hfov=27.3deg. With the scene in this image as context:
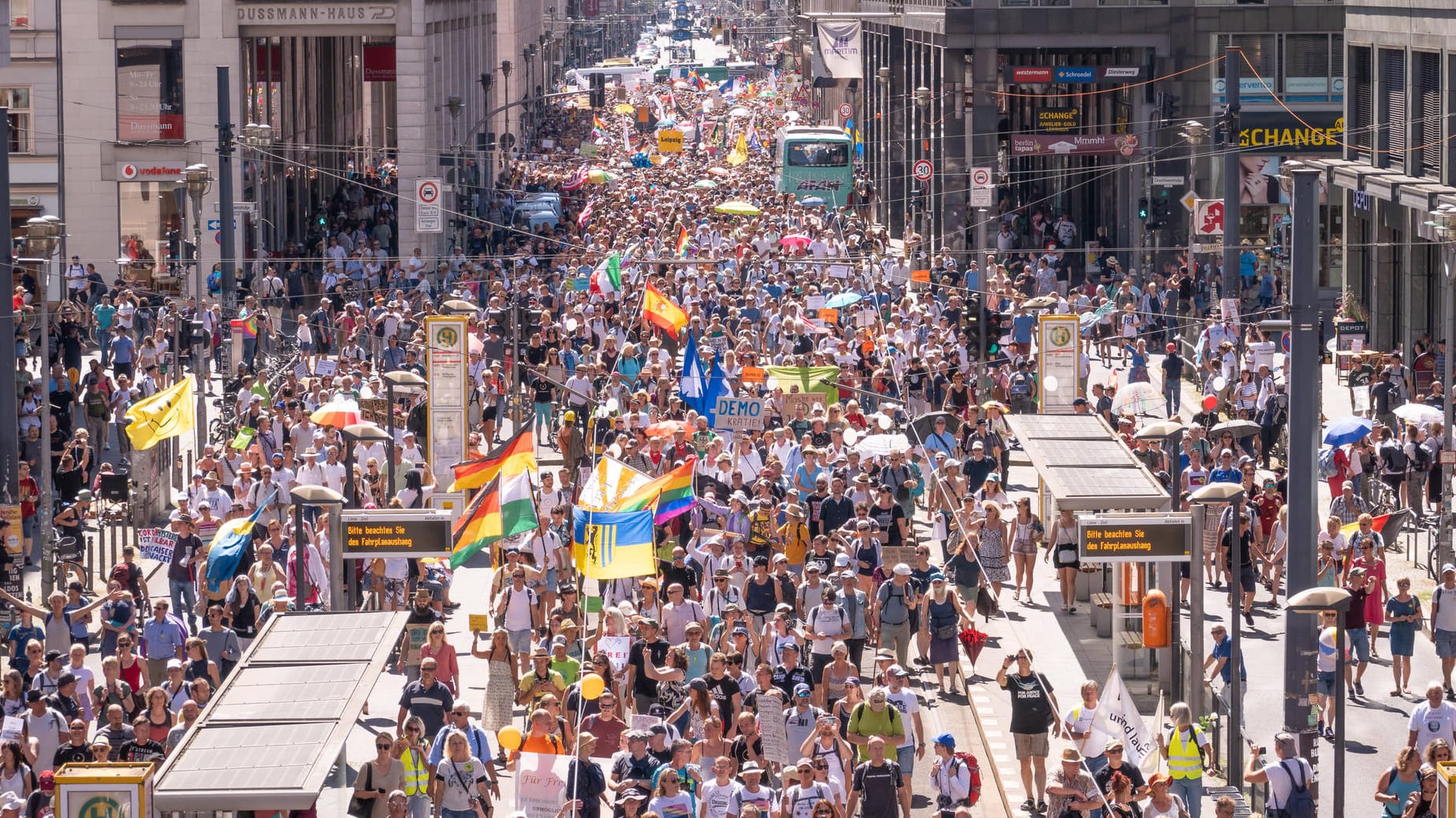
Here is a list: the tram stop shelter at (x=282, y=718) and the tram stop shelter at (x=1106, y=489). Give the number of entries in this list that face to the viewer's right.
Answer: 1

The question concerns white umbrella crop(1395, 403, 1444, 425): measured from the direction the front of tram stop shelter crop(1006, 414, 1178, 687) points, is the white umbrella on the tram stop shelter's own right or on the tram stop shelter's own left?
on the tram stop shelter's own right

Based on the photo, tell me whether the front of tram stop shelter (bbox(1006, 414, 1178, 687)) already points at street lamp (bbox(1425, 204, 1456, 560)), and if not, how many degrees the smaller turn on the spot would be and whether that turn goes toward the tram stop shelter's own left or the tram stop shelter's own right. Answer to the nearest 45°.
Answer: approximately 135° to the tram stop shelter's own right

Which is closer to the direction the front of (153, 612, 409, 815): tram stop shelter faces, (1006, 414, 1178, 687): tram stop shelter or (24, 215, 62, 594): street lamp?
the tram stop shelter

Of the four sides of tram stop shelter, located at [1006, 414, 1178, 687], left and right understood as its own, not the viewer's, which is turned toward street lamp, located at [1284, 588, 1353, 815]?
left

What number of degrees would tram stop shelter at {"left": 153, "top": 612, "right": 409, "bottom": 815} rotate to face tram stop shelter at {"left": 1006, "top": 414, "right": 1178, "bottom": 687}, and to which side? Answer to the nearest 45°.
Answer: approximately 45° to its left

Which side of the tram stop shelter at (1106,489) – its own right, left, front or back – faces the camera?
left

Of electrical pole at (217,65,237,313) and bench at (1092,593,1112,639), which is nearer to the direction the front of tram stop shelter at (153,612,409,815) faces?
the bench

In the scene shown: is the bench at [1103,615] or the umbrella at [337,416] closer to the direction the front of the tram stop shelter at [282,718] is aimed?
the bench

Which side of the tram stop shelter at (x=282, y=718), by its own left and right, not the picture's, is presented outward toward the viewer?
right
